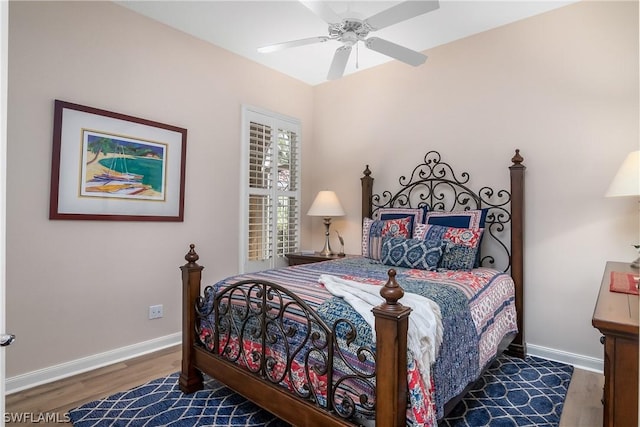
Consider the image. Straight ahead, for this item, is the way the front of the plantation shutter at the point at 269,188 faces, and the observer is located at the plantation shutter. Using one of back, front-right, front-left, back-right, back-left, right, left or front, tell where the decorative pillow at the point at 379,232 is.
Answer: front

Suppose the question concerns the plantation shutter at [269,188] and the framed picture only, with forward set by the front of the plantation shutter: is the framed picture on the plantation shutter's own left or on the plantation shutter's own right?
on the plantation shutter's own right

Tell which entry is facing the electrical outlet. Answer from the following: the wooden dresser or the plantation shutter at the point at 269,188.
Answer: the wooden dresser

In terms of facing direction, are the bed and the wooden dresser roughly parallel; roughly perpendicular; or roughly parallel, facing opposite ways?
roughly perpendicular

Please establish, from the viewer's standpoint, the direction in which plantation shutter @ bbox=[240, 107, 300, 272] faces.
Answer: facing the viewer and to the right of the viewer

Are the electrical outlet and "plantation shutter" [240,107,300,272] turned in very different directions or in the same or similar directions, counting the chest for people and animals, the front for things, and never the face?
same or similar directions

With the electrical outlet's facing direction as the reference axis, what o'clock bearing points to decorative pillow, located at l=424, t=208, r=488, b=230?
The decorative pillow is roughly at 10 o'clock from the electrical outlet.

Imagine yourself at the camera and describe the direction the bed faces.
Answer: facing the viewer and to the left of the viewer

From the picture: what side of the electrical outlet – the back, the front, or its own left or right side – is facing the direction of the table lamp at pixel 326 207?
left

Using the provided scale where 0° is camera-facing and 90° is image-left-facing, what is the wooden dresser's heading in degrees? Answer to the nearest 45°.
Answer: approximately 90°

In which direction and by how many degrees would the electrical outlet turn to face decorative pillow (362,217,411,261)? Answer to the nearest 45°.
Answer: approximately 90° to its left

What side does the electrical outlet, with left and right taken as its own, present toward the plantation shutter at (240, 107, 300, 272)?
left

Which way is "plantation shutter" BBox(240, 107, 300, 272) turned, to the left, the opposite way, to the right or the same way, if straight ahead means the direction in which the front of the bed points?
to the left

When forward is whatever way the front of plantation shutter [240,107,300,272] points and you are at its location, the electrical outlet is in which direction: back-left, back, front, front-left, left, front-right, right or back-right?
right

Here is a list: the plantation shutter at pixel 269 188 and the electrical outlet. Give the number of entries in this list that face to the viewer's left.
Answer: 0
